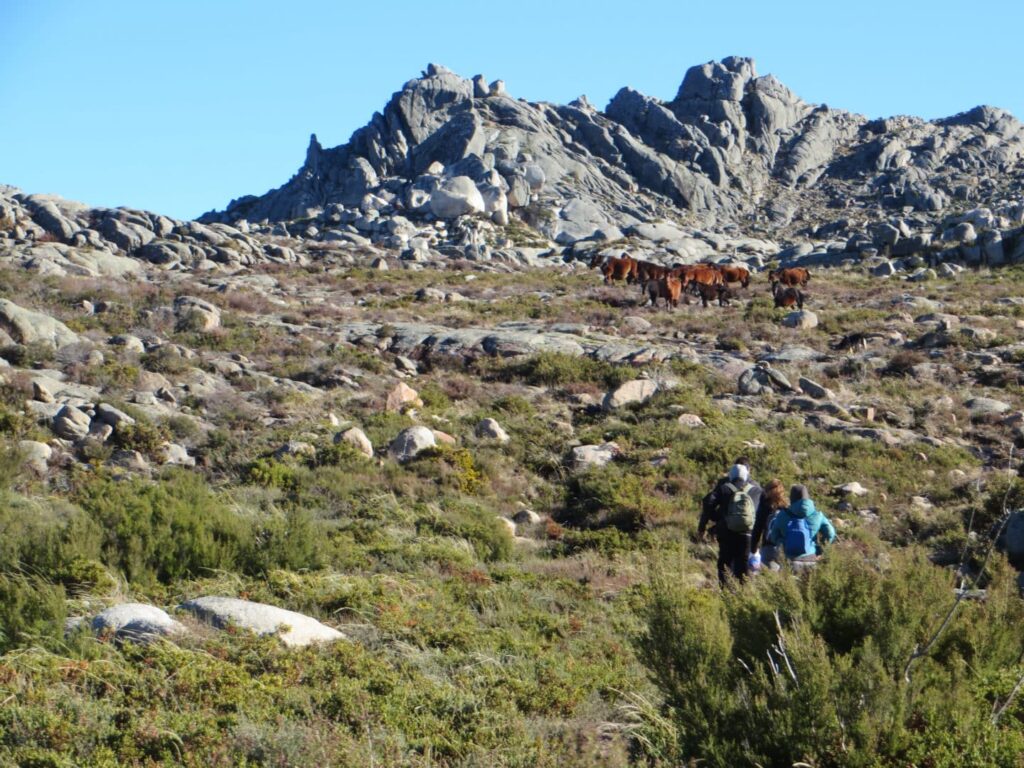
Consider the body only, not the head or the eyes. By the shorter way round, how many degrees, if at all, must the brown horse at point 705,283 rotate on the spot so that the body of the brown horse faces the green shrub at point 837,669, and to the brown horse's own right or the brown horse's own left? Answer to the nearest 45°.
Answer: approximately 90° to the brown horse's own left

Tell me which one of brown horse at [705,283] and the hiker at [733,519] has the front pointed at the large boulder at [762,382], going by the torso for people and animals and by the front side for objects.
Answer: the hiker

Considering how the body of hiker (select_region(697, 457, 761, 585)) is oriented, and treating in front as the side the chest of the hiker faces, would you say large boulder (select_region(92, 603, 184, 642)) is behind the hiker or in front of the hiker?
behind

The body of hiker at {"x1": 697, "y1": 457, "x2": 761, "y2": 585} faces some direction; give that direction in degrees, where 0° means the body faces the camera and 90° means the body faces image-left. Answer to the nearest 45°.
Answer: approximately 180°

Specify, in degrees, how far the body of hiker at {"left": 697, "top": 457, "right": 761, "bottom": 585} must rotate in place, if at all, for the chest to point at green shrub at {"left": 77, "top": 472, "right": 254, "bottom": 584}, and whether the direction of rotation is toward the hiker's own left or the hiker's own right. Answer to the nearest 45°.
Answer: approximately 135° to the hiker's own left

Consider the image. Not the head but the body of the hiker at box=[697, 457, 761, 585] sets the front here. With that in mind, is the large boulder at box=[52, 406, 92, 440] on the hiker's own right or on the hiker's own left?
on the hiker's own left

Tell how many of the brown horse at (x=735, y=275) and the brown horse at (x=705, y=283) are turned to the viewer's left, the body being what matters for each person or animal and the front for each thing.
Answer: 1

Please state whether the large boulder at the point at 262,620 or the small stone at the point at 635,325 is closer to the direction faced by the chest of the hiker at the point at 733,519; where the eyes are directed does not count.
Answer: the small stone

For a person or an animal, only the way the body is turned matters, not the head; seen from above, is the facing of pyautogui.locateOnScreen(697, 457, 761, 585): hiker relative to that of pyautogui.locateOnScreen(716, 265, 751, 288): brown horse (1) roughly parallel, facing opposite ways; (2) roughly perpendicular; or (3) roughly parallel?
roughly perpendicular
